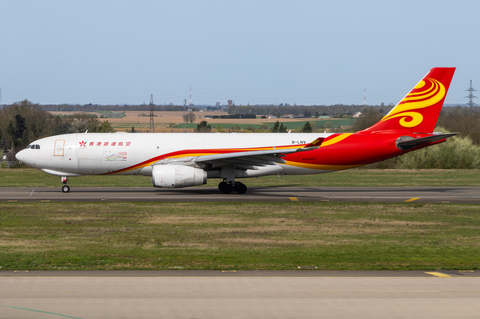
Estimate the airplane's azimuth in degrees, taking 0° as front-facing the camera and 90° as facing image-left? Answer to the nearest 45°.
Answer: approximately 90°
